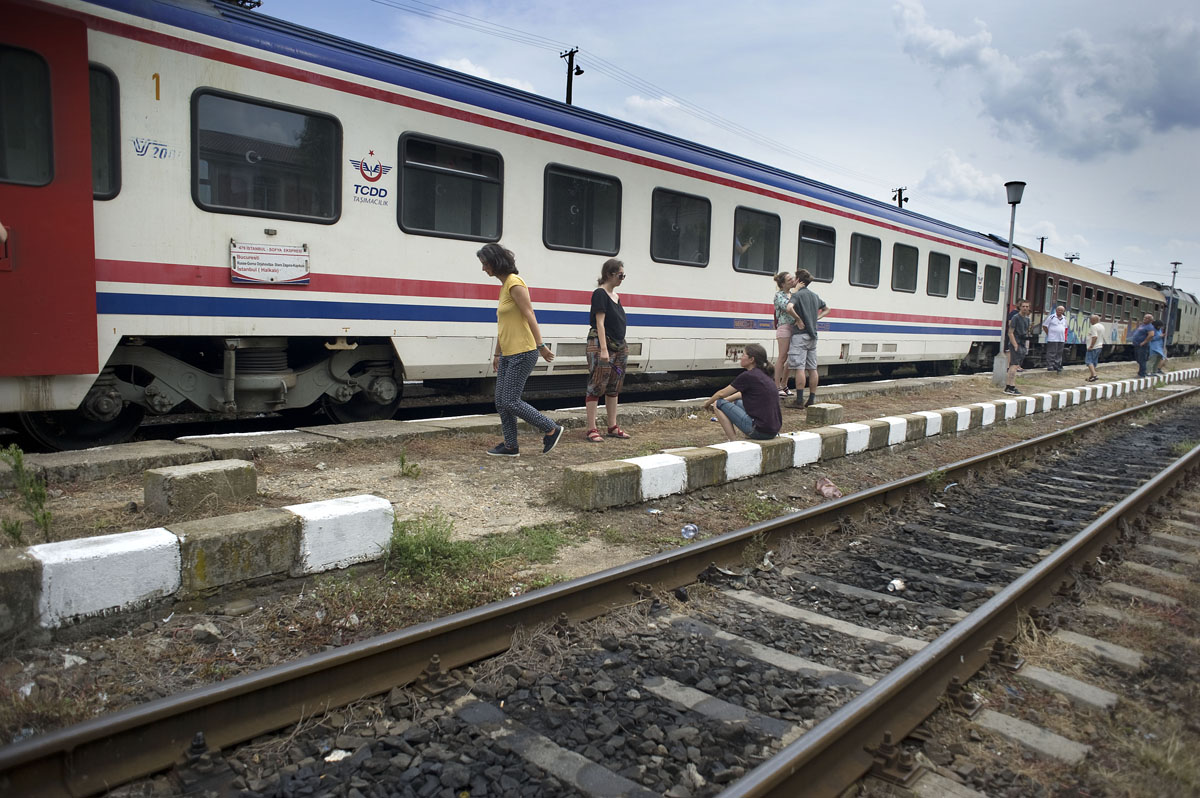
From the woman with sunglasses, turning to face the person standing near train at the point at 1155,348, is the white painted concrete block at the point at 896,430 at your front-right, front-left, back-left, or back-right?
front-right

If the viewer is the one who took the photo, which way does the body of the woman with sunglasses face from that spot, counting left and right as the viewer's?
facing the viewer and to the right of the viewer

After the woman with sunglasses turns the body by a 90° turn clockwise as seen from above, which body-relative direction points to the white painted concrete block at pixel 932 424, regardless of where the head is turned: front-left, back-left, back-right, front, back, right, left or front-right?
back

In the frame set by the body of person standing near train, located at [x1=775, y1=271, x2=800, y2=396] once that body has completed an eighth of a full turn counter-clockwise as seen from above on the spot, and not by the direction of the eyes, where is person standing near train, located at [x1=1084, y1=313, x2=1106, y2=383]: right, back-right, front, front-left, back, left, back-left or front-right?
front

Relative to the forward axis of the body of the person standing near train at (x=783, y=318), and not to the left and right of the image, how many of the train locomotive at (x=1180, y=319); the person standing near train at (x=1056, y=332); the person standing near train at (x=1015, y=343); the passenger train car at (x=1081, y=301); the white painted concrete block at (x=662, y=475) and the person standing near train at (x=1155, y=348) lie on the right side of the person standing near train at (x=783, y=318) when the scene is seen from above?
1

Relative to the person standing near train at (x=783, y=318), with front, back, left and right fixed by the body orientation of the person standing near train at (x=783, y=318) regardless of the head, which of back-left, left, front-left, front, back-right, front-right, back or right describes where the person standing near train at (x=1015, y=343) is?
front-left

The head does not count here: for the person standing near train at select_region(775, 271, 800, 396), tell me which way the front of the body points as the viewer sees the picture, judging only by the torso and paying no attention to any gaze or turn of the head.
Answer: to the viewer's right

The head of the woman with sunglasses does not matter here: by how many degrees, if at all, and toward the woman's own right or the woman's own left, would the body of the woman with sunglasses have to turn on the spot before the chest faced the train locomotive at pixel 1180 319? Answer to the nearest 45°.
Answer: approximately 90° to the woman's own left

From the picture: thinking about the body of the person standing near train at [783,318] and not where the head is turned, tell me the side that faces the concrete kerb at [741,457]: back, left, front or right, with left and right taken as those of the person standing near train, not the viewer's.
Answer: right

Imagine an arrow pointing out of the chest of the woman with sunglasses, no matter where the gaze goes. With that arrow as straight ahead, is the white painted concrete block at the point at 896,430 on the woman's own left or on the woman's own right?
on the woman's own left
